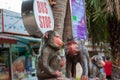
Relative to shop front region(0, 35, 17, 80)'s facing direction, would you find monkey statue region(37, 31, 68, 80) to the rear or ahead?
ahead

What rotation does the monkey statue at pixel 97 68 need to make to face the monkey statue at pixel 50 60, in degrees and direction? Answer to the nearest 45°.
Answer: approximately 90° to its right

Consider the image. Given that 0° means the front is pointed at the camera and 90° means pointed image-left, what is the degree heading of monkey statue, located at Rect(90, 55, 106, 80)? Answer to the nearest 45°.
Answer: approximately 315°

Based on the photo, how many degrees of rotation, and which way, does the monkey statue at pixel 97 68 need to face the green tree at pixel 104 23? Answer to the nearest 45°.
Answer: approximately 135° to its left

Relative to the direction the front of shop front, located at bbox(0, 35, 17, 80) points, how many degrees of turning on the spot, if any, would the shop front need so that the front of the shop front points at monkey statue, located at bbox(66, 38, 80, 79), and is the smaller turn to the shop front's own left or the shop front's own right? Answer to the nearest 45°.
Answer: approximately 45° to the shop front's own right

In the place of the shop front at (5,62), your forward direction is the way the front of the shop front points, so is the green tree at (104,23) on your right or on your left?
on your left

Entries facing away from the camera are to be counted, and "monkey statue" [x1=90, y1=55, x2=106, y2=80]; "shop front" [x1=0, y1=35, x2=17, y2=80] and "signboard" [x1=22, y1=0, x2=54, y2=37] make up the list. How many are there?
0

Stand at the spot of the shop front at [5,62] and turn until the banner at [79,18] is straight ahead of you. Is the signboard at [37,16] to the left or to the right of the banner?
right

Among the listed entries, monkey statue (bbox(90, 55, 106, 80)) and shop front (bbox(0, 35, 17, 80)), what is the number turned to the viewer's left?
0

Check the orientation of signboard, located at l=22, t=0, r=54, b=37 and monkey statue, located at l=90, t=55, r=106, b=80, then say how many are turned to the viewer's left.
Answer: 0
